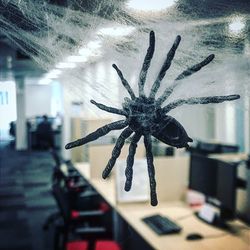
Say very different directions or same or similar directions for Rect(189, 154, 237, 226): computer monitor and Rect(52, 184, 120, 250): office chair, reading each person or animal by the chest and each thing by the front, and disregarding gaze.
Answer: very different directions

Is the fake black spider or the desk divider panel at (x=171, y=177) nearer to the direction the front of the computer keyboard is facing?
the fake black spider

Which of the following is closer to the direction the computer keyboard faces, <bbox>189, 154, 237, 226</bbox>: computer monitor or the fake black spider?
the fake black spider

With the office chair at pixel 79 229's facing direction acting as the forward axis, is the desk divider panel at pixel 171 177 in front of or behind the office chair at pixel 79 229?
in front

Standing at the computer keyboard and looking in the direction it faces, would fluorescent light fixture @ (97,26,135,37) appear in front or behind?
in front

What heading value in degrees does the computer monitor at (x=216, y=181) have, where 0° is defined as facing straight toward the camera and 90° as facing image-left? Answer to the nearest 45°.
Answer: approximately 45°

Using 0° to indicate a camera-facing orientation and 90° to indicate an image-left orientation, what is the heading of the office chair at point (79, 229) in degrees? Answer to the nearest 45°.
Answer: approximately 270°

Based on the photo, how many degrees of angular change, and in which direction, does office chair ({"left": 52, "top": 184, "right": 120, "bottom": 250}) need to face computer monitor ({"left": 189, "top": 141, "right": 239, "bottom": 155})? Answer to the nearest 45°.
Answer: approximately 45° to its left
